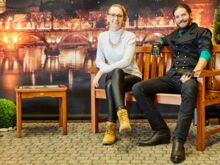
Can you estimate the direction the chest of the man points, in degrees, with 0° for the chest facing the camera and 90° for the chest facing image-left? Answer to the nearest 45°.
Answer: approximately 45°

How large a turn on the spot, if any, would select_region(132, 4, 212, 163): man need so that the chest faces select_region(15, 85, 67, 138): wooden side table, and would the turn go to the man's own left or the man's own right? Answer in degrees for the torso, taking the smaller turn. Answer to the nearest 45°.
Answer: approximately 45° to the man's own right

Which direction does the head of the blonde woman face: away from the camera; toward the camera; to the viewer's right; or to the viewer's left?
toward the camera

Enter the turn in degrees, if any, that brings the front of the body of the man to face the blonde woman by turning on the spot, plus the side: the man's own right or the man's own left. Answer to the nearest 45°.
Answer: approximately 45° to the man's own right
